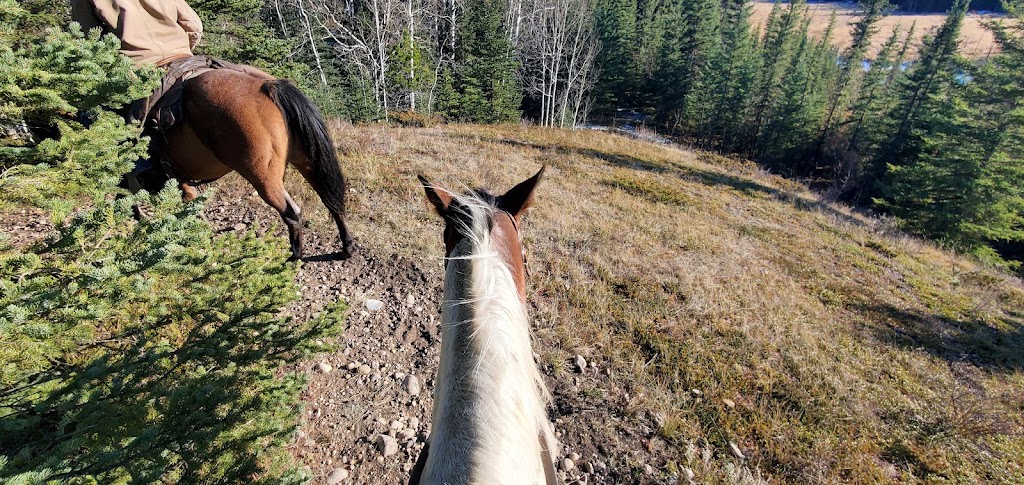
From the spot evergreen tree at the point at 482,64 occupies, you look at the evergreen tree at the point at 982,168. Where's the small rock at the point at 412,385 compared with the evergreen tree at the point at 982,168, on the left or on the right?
right

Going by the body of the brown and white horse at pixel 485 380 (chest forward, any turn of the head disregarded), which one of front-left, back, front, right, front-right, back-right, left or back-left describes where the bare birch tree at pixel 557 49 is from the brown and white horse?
front

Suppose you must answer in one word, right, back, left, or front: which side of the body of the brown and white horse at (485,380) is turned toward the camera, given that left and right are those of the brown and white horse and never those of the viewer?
back

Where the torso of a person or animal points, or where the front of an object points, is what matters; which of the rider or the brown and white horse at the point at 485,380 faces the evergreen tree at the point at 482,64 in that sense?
the brown and white horse

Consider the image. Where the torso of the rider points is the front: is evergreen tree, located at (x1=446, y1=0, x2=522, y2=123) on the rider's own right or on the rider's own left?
on the rider's own right

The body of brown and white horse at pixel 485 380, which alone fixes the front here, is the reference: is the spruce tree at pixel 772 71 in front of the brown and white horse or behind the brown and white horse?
in front

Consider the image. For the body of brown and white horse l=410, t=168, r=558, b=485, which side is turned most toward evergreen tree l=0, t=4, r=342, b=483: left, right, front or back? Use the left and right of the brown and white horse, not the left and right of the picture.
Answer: left

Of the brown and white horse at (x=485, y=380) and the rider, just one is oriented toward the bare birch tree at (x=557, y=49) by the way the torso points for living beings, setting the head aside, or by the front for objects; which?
the brown and white horse

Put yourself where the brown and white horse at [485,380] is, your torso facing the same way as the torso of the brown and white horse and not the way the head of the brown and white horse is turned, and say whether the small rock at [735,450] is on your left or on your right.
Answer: on your right
